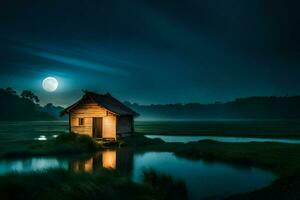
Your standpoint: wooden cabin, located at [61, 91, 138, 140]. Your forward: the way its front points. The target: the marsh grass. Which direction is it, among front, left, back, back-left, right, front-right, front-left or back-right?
front-left

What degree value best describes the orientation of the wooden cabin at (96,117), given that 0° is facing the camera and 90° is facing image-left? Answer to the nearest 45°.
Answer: approximately 45°
